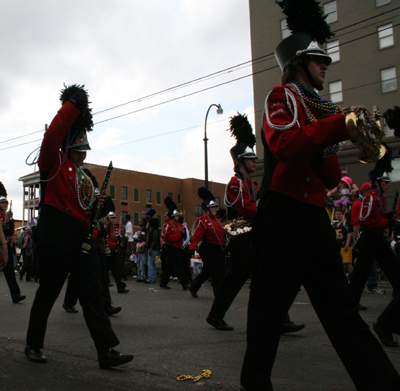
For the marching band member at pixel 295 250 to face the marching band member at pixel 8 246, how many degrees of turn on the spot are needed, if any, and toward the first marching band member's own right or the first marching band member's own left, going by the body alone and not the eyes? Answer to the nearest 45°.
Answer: approximately 135° to the first marching band member's own left

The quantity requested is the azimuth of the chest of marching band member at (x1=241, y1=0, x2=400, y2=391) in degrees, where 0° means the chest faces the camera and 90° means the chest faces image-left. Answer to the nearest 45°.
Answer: approximately 270°

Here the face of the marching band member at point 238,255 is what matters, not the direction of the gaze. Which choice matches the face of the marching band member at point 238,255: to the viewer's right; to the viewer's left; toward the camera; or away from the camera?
to the viewer's right

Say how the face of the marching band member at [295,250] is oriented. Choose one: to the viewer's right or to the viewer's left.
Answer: to the viewer's right

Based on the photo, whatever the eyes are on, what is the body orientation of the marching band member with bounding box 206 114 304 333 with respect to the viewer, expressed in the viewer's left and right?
facing to the right of the viewer

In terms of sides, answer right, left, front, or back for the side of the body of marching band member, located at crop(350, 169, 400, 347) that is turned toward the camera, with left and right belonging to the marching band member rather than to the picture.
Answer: right

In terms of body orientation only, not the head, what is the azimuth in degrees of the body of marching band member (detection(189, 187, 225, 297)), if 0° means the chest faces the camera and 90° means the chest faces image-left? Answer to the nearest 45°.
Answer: approximately 315°

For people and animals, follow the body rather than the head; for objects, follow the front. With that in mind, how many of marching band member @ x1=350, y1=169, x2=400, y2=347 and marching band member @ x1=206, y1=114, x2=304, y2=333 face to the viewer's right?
2

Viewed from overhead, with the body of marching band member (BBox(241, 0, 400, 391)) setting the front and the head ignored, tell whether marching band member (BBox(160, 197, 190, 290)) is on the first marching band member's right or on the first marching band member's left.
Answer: on the first marching band member's left
